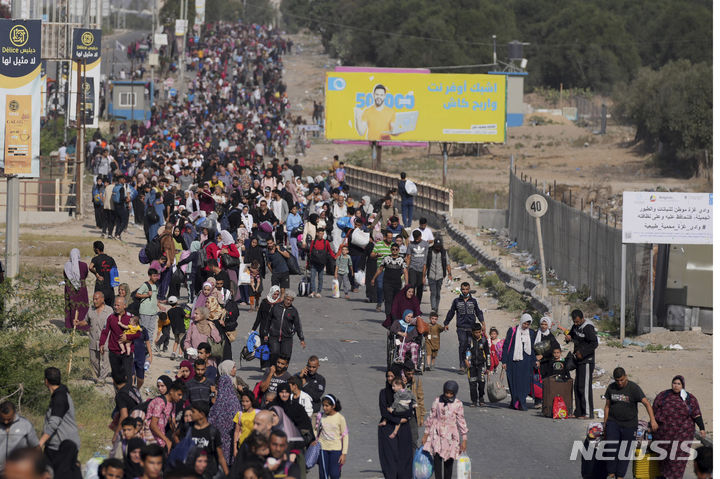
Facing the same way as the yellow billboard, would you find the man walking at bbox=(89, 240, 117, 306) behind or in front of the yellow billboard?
in front

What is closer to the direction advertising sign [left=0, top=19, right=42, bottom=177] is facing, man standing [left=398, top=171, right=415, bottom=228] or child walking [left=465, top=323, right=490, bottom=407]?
the child walking

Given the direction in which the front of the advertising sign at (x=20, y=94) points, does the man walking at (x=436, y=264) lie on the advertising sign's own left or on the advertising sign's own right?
on the advertising sign's own left

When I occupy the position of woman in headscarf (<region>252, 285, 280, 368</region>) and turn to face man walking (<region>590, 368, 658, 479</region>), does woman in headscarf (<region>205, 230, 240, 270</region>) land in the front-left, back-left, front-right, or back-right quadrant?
back-left

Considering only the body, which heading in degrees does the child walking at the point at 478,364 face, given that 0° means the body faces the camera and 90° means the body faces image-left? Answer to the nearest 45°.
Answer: approximately 0°

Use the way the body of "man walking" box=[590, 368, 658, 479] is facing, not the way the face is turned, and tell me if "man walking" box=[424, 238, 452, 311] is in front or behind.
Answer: behind

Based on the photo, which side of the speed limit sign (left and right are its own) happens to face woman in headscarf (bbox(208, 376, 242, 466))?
front

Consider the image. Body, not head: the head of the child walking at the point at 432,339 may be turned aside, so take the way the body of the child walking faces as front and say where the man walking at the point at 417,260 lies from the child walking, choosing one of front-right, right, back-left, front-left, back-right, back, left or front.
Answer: back
